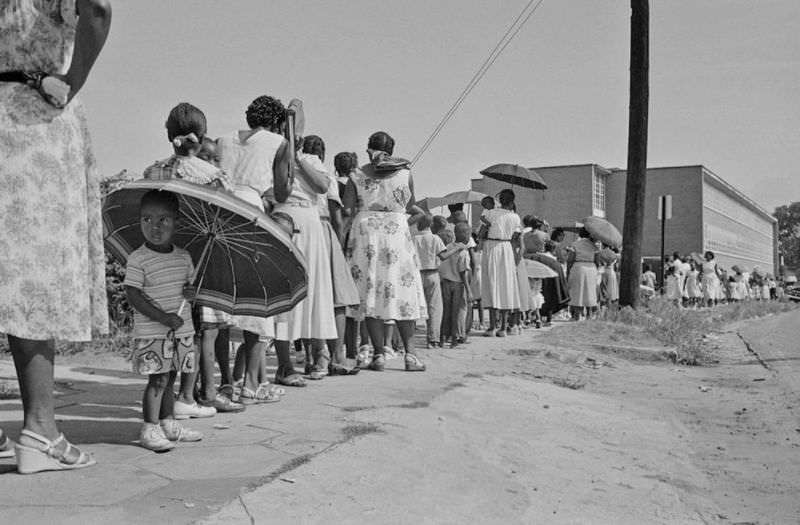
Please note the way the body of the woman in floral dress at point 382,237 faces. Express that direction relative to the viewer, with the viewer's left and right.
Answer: facing away from the viewer

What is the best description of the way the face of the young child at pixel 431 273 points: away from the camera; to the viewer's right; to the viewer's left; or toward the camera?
away from the camera

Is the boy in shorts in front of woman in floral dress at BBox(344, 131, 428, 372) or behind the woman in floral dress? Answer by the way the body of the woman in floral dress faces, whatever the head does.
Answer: behind

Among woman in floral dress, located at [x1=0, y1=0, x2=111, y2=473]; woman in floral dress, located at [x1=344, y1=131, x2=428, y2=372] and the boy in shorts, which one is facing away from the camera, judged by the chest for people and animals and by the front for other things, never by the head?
woman in floral dress, located at [x1=344, y1=131, x2=428, y2=372]

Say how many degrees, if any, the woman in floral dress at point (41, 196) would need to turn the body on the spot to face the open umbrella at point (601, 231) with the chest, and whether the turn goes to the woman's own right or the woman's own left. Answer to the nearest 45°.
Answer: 0° — they already face it

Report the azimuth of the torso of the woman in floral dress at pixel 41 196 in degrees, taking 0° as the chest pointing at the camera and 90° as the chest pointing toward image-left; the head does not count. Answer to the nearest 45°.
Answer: approximately 315°

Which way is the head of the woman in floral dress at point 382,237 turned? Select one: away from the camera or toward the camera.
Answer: away from the camera

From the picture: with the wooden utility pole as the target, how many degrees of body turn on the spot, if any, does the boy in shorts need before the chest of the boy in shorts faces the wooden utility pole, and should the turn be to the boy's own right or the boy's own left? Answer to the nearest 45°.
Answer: approximately 90° to the boy's own left

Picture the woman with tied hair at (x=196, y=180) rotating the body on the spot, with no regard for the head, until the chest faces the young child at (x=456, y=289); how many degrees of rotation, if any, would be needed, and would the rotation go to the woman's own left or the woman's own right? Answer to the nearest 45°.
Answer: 0° — they already face them
